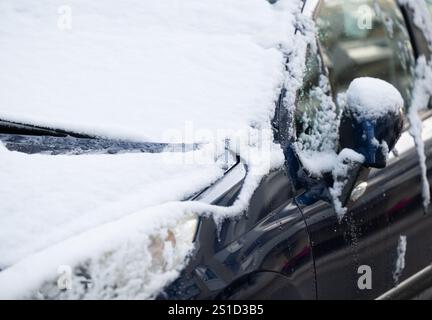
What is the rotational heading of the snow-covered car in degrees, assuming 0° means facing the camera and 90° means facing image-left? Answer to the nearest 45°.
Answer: approximately 45°
